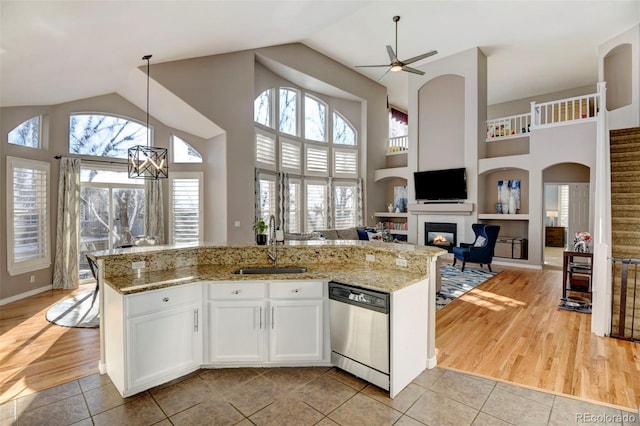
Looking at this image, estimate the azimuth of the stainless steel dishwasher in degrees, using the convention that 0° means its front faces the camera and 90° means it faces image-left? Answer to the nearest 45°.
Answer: approximately 45°

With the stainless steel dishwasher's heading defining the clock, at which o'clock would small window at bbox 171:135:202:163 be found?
The small window is roughly at 3 o'clock from the stainless steel dishwasher.

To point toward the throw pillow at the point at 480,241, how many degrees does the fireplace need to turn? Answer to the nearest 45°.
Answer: approximately 90° to its left

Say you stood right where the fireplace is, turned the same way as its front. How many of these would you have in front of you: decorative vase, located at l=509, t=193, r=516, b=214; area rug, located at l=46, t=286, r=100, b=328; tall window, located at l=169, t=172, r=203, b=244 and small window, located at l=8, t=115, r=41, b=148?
3

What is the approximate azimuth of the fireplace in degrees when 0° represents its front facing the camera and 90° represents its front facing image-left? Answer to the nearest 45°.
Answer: approximately 45°

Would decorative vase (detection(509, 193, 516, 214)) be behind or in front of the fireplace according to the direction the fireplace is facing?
behind

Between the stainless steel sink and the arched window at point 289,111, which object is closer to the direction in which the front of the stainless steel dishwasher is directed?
the stainless steel sink

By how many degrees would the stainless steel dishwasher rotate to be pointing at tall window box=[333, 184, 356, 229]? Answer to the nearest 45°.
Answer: approximately 135° to its right

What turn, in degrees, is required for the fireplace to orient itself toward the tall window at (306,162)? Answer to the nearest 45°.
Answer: approximately 45° to its right
